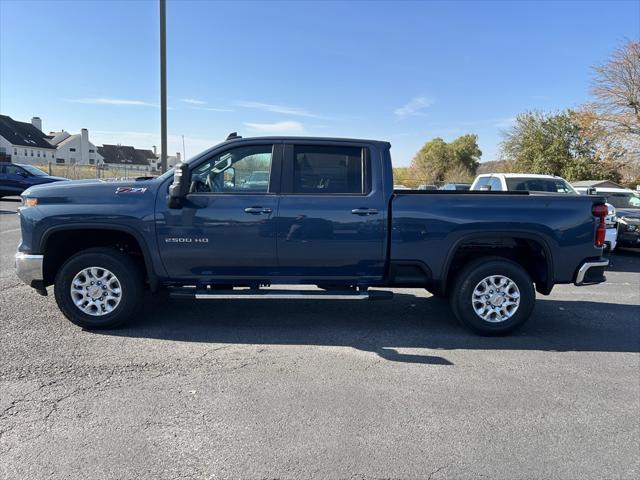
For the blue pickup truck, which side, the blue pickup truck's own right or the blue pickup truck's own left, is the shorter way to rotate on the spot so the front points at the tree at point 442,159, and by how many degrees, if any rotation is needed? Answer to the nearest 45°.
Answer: approximately 90° to the blue pickup truck's own right

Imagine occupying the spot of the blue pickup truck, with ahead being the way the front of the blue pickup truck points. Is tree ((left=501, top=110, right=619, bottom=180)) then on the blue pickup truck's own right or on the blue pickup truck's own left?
on the blue pickup truck's own right

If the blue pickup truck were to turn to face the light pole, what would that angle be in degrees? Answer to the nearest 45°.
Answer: approximately 45° to its right

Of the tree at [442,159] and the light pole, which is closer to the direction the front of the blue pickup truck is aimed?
the light pole

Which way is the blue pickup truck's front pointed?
to the viewer's left

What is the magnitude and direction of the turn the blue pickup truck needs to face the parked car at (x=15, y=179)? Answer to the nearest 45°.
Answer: approximately 45° to its right
